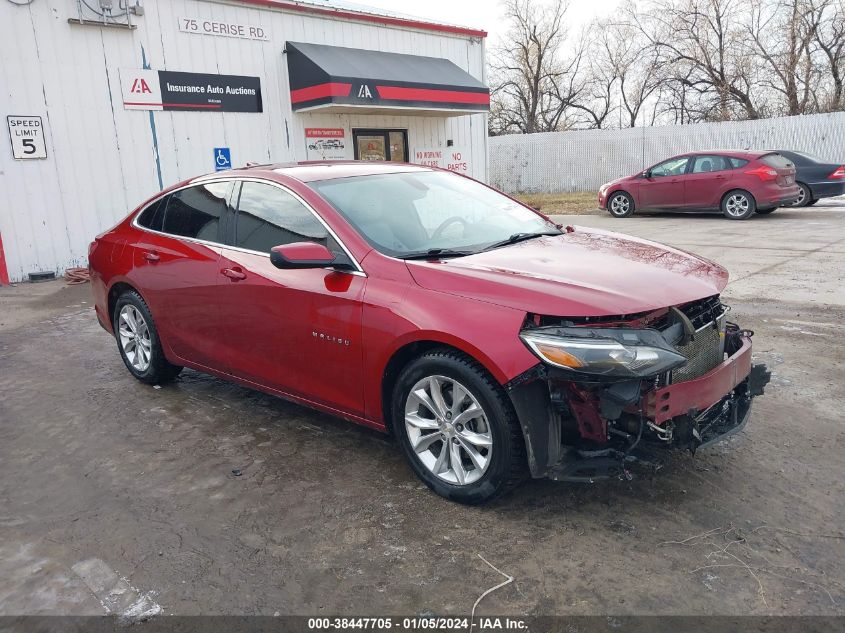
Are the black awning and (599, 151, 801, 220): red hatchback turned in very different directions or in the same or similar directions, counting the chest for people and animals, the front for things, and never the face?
very different directions

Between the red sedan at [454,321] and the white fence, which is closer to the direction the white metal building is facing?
the red sedan

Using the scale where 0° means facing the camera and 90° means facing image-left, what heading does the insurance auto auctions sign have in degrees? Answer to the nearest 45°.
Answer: approximately 315°

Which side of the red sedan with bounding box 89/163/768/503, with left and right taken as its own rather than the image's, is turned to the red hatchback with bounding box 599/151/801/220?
left

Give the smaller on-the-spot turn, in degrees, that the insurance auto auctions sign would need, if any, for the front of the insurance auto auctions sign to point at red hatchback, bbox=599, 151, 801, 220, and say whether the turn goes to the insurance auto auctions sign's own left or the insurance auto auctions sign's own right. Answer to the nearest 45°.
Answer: approximately 45° to the insurance auto auctions sign's own left

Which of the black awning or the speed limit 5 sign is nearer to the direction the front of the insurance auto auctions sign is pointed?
the black awning

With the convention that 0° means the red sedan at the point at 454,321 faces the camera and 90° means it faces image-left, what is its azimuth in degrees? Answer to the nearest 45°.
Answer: approximately 315°
